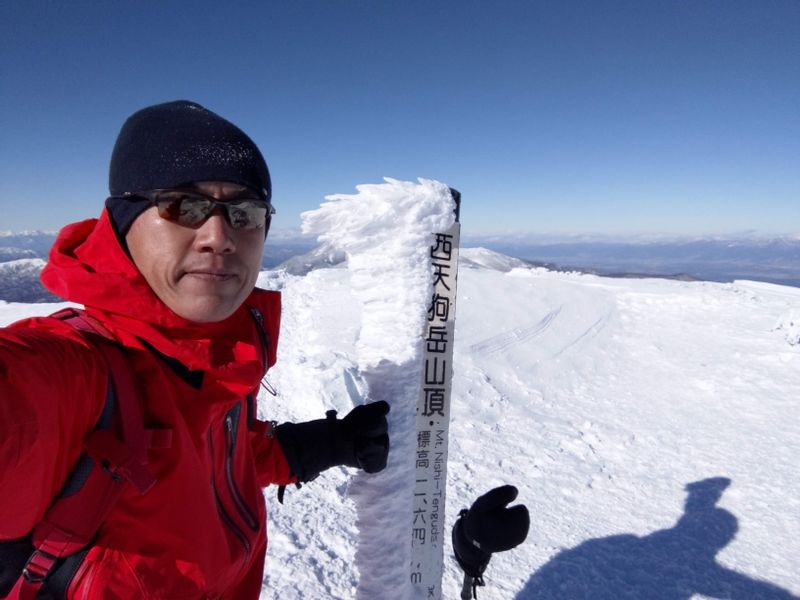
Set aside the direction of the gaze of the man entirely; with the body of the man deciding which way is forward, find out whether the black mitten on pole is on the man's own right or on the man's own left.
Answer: on the man's own left

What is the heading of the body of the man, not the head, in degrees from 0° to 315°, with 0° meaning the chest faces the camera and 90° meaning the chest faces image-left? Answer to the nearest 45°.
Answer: approximately 315°
